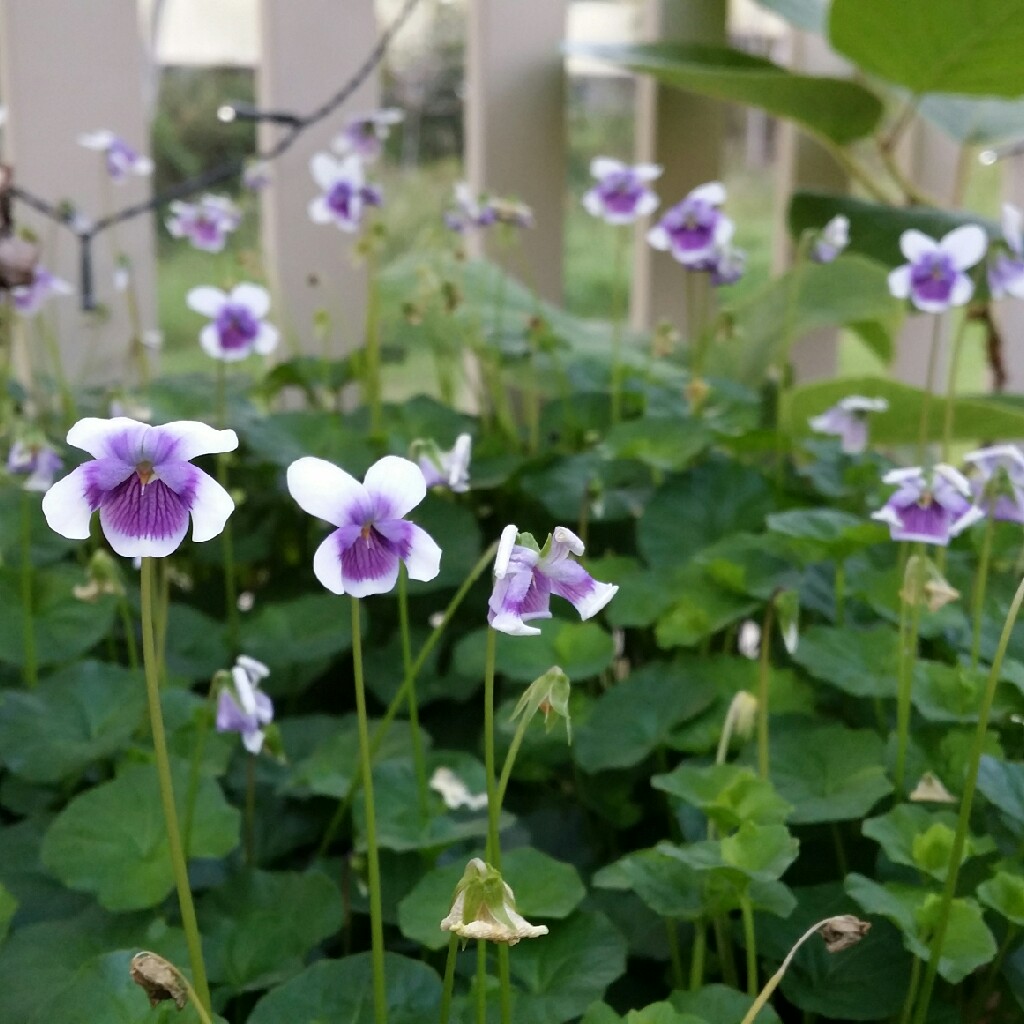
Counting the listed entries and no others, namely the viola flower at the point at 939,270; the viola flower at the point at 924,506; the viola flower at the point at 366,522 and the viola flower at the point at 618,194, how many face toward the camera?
4

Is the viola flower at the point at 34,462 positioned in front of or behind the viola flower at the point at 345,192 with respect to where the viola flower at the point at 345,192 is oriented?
in front

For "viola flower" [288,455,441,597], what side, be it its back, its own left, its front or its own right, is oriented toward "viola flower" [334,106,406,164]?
back

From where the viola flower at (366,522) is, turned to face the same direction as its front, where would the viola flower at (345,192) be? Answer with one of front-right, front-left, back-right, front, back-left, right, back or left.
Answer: back

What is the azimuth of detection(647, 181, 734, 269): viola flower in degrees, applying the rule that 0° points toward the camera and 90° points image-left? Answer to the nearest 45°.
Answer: approximately 0°

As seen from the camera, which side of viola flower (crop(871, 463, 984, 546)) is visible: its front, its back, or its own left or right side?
front

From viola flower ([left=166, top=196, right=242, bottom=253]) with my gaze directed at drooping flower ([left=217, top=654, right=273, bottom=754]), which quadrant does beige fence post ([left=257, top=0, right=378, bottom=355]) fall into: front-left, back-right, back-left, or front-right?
back-left

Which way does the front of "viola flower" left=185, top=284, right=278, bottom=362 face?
toward the camera

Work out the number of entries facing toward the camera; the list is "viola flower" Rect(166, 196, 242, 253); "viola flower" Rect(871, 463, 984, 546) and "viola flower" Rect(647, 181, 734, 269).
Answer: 3

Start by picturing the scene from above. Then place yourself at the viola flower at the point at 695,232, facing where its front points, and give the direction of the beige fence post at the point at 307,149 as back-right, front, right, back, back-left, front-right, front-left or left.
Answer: back-right
